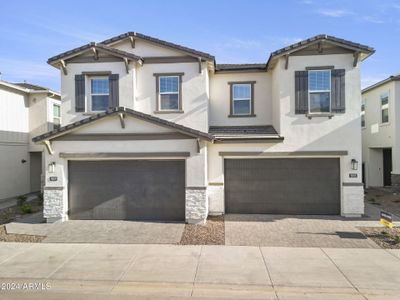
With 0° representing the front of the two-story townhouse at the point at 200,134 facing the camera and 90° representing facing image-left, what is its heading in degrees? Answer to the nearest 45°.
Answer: approximately 0°

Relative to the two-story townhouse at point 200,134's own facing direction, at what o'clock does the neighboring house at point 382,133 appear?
The neighboring house is roughly at 8 o'clock from the two-story townhouse.

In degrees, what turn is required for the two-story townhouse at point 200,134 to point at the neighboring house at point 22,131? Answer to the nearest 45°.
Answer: approximately 135° to its right

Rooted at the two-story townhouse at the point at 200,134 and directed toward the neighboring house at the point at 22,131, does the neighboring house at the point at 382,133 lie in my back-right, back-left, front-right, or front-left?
back-right
